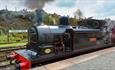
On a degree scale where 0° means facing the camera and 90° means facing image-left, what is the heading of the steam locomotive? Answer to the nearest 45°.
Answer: approximately 45°
